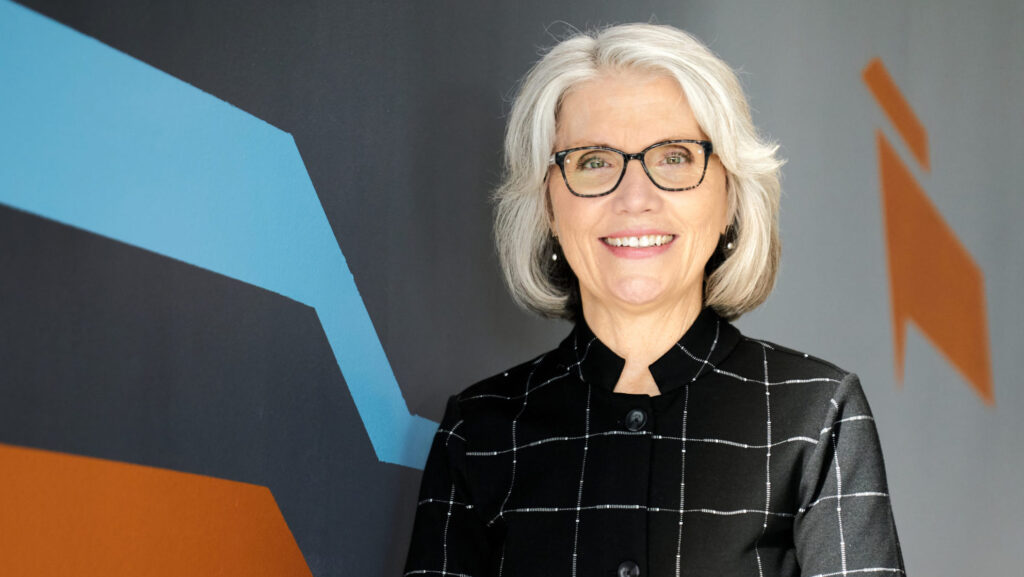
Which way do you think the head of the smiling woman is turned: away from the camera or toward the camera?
toward the camera

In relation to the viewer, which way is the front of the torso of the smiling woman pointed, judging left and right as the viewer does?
facing the viewer
